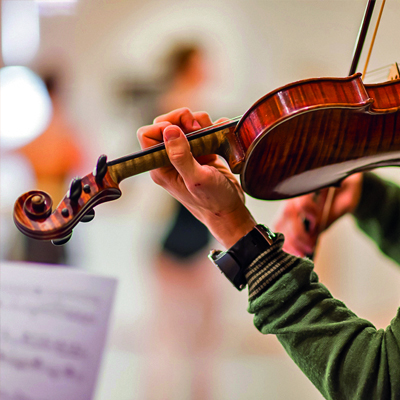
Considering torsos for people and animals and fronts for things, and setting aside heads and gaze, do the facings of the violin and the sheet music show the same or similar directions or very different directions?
very different directions

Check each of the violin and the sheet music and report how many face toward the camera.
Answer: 1

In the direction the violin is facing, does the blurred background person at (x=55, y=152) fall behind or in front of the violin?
in front

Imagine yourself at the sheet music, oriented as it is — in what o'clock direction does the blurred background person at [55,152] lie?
The blurred background person is roughly at 6 o'clock from the sheet music.

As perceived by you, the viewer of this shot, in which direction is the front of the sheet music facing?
facing the viewer

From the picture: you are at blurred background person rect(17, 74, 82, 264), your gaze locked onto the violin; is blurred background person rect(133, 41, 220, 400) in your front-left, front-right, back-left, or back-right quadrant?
front-left
